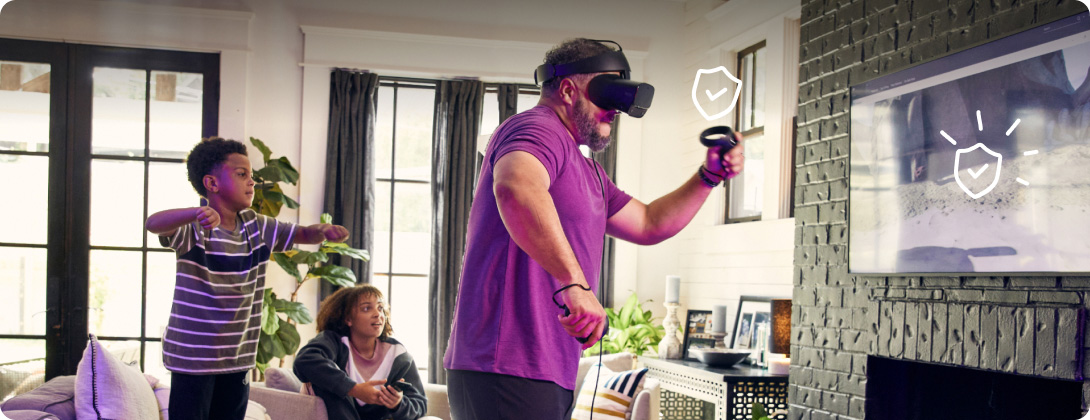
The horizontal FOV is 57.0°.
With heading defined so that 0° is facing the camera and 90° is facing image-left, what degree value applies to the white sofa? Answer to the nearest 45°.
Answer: approximately 0°

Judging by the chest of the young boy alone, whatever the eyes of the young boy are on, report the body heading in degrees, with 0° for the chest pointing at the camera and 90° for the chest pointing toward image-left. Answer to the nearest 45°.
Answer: approximately 315°

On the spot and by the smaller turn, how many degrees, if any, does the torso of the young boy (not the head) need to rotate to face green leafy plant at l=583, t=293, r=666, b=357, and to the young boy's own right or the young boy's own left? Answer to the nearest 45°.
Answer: approximately 90° to the young boy's own left

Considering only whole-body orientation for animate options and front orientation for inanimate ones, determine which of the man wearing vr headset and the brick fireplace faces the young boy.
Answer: the brick fireplace

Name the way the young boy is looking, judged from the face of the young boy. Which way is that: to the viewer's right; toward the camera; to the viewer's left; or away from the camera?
to the viewer's right

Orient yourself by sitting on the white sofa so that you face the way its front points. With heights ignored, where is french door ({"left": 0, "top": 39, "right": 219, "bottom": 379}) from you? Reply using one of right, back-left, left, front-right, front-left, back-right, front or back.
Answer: back-right

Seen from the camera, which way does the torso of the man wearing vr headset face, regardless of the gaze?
to the viewer's right

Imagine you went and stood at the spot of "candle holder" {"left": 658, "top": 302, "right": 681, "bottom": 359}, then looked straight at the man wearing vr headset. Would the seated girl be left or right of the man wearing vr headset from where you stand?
right

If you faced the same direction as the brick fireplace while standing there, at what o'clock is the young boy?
The young boy is roughly at 12 o'clock from the brick fireplace.

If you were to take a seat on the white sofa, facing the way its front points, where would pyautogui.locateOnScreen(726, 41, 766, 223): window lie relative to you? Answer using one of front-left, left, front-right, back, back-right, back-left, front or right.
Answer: back-left

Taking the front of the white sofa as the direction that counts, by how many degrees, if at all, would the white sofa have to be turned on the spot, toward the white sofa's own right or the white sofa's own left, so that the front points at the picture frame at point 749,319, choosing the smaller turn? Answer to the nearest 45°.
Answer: approximately 135° to the white sofa's own left

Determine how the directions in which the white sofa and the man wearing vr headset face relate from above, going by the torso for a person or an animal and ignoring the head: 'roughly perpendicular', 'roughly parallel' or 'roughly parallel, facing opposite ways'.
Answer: roughly perpendicular

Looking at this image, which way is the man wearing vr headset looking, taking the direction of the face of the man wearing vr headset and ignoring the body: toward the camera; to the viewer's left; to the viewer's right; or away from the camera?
to the viewer's right

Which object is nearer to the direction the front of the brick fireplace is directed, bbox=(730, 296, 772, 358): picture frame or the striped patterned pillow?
the striped patterned pillow

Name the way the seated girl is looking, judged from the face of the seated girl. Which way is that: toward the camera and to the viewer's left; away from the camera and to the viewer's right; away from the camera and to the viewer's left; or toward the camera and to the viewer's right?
toward the camera and to the viewer's right

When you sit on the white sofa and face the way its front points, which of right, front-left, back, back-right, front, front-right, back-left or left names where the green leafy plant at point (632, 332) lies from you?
back-left

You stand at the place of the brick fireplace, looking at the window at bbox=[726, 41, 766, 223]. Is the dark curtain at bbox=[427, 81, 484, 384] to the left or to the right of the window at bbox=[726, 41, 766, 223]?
left
